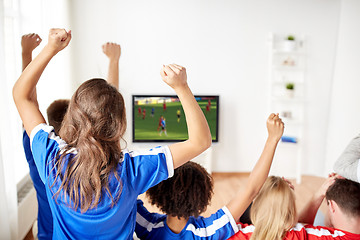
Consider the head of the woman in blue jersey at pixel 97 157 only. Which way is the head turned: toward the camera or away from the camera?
away from the camera

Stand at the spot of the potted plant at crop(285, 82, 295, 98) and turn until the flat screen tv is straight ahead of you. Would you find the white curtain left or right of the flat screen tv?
left

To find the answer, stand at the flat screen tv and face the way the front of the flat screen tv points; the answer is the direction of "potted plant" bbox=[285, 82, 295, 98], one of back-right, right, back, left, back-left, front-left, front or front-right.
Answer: left

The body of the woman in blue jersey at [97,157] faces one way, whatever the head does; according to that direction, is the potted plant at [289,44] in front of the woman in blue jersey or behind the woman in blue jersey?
in front

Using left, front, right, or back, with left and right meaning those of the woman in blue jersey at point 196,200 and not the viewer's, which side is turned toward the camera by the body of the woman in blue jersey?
back

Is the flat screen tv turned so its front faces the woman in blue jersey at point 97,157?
yes

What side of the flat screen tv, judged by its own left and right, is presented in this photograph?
front

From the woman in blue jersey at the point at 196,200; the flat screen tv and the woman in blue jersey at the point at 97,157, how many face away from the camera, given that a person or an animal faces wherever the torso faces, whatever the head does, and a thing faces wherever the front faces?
2

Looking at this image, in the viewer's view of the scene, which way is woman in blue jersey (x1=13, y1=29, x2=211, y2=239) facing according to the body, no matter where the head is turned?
away from the camera

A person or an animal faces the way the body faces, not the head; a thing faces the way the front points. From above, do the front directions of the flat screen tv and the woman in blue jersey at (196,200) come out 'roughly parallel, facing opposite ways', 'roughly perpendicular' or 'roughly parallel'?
roughly parallel, facing opposite ways

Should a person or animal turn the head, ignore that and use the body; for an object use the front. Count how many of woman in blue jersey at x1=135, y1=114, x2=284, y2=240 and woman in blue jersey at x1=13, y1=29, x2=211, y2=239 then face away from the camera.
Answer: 2

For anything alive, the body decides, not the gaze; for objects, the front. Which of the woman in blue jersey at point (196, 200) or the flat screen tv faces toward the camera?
the flat screen tv

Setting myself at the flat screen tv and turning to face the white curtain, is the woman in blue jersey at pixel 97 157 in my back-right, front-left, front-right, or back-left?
front-left

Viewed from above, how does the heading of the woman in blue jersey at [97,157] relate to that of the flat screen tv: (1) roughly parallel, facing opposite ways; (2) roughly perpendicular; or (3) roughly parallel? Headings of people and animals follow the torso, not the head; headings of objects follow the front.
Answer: roughly parallel, facing opposite ways

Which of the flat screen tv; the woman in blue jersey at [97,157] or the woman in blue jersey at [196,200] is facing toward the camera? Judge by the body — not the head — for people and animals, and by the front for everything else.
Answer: the flat screen tv

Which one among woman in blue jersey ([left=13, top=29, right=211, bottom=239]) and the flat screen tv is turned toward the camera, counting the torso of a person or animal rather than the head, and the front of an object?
the flat screen tv

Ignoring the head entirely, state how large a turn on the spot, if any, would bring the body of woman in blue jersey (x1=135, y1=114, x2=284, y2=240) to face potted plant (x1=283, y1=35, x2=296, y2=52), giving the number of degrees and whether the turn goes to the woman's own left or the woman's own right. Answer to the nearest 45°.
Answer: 0° — they already face it
